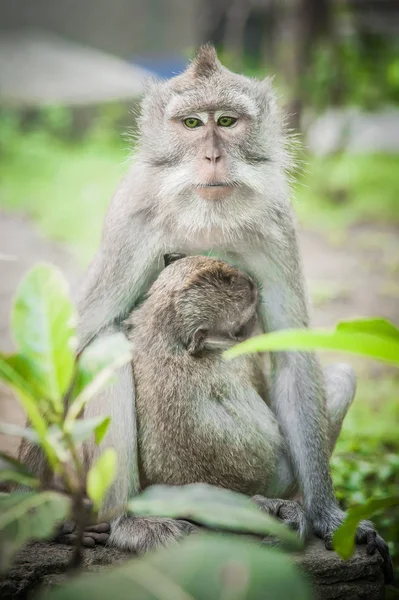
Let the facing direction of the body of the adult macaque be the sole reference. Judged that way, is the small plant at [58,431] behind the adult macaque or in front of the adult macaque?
in front

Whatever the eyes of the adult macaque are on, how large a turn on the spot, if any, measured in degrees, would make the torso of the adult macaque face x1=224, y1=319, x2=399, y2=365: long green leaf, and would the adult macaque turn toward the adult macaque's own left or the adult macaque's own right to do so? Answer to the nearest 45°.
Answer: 0° — it already faces it
